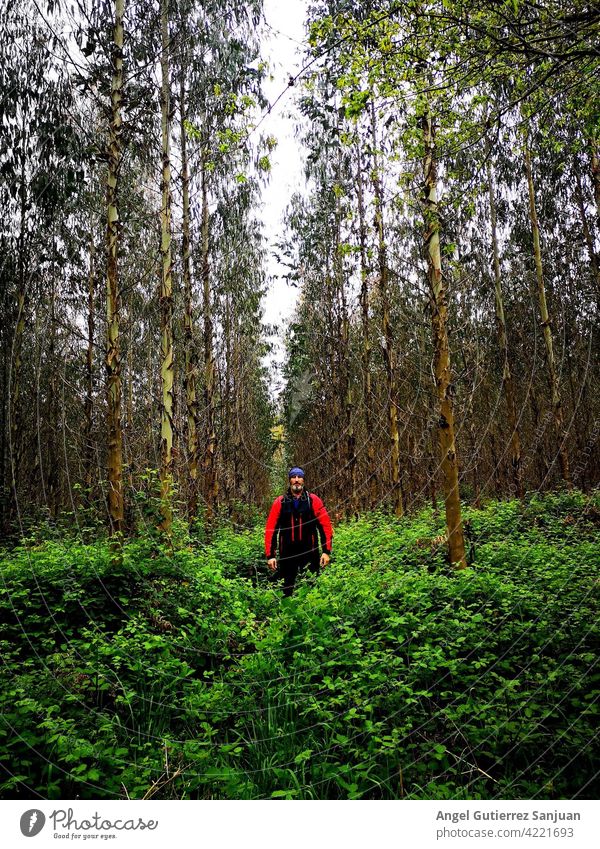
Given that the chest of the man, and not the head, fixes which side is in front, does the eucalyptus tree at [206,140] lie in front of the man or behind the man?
behind

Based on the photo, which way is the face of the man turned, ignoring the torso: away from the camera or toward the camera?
toward the camera

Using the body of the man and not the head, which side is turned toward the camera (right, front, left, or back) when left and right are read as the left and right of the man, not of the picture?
front
